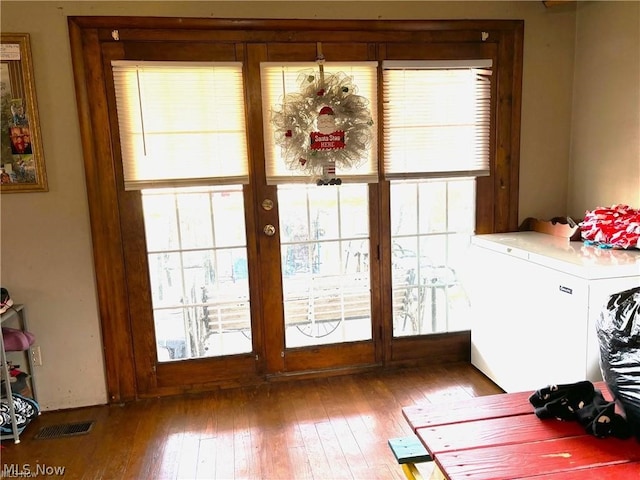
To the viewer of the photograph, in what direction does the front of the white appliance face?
facing the viewer and to the left of the viewer

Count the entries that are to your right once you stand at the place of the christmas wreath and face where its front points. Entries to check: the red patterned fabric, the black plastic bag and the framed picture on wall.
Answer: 1

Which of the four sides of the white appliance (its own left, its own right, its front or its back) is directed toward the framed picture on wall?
front

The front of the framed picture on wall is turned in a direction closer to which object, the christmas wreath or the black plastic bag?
the black plastic bag

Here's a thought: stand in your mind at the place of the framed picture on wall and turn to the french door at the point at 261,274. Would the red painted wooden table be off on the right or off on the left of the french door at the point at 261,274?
right

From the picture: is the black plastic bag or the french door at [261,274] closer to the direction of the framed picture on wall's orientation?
the black plastic bag

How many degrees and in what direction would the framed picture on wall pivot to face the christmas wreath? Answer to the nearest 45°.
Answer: approximately 90° to its left

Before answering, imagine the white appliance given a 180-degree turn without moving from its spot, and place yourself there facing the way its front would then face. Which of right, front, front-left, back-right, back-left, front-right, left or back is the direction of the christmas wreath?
back-left

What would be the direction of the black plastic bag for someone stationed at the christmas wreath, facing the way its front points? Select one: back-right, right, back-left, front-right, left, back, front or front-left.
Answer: front-left

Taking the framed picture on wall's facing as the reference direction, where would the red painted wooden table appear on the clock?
The red painted wooden table is roughly at 11 o'clock from the framed picture on wall.

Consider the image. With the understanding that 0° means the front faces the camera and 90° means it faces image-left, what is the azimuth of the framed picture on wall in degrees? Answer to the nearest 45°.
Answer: approximately 0°

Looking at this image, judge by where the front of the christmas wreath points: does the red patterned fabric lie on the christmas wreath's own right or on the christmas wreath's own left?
on the christmas wreath's own left
